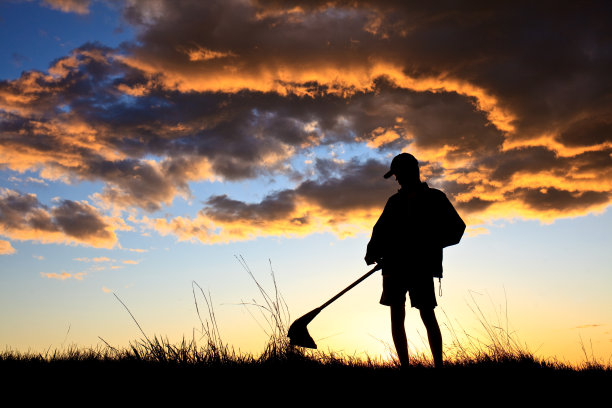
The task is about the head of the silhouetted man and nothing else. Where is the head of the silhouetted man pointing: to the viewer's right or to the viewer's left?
to the viewer's left
